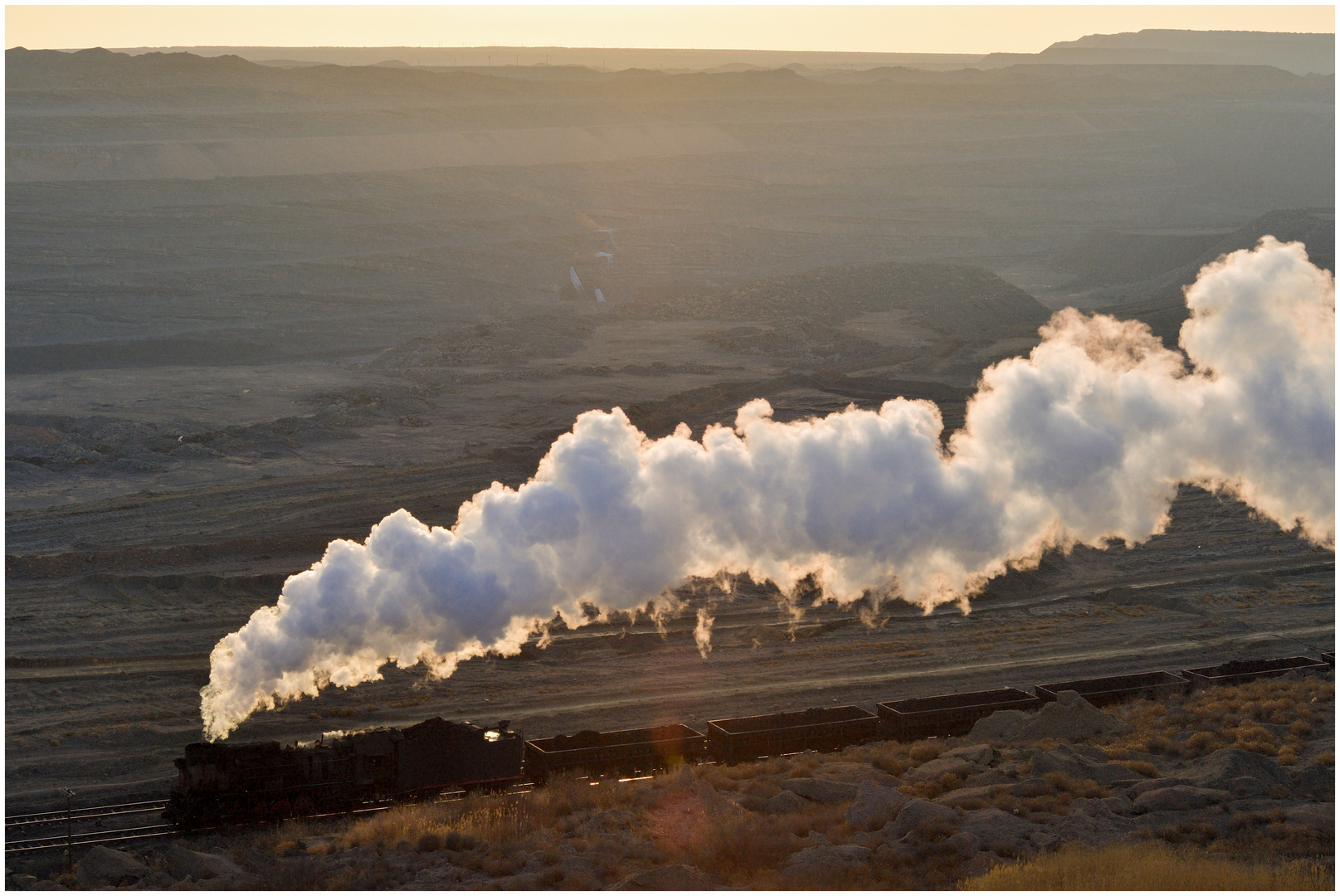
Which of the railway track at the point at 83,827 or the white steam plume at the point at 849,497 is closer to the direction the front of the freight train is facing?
the railway track

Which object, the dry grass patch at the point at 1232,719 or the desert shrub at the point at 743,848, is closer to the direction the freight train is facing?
the desert shrub

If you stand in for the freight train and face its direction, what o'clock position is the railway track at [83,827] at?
The railway track is roughly at 1 o'clock from the freight train.

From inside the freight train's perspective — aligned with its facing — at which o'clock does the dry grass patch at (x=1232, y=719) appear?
The dry grass patch is roughly at 7 o'clock from the freight train.

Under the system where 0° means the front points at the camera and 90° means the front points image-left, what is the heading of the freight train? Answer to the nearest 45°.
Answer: approximately 45°

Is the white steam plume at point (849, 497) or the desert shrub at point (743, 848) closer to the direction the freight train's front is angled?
the desert shrub

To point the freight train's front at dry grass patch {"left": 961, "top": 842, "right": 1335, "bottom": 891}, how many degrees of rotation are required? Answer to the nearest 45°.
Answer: approximately 90° to its left

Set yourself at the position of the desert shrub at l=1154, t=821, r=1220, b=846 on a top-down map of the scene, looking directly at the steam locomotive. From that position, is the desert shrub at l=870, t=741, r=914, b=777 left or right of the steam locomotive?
right

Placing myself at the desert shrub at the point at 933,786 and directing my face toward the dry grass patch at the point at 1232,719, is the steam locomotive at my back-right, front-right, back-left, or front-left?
back-left

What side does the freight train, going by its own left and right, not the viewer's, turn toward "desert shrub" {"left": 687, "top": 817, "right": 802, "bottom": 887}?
left
